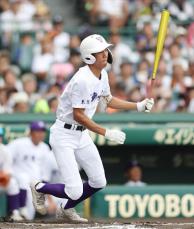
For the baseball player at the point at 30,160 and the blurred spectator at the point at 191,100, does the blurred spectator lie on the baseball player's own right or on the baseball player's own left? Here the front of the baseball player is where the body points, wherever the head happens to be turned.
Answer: on the baseball player's own left

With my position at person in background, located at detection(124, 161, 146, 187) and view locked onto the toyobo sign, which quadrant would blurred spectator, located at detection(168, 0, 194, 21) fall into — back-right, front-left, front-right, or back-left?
back-left

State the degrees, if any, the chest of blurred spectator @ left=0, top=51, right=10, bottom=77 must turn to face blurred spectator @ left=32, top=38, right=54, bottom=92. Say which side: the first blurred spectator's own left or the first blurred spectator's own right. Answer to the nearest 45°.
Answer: approximately 90° to the first blurred spectator's own left

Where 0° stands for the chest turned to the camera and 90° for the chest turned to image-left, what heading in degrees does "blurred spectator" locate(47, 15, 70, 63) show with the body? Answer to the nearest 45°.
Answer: approximately 45°

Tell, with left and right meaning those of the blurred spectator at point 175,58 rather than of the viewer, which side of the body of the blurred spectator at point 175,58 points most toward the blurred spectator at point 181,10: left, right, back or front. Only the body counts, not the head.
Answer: back
